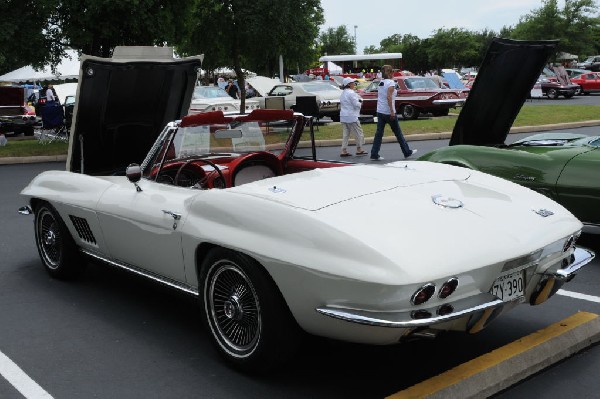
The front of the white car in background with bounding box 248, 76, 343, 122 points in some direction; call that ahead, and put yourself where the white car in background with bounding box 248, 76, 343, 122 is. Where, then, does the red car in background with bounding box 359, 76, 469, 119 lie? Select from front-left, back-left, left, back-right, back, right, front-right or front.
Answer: back-right

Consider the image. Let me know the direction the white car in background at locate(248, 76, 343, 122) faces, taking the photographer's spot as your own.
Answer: facing away from the viewer and to the left of the viewer

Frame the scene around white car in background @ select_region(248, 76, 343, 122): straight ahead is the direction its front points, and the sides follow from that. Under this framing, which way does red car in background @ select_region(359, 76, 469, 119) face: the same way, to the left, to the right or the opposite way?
the same way

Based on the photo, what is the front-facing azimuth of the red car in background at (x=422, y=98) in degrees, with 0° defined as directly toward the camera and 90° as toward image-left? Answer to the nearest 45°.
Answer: approximately 135°

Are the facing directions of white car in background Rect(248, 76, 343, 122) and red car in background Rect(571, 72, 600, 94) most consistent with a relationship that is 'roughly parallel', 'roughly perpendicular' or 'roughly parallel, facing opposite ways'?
roughly parallel

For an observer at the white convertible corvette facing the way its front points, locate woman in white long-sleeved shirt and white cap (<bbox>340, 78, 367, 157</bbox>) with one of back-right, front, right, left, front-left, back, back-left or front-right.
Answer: front-right

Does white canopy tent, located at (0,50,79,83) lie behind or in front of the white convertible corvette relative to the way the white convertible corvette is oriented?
in front

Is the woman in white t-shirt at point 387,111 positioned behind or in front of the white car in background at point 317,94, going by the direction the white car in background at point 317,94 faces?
behind

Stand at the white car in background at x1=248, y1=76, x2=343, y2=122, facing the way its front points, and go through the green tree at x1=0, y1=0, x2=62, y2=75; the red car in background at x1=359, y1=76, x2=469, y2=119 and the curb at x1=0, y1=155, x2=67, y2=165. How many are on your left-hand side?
2

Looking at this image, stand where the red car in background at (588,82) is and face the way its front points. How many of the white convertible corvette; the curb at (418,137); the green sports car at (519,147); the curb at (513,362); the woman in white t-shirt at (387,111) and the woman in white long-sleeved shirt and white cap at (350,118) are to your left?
6

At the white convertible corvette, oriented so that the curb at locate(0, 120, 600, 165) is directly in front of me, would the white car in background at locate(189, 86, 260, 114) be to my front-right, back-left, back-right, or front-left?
front-left
